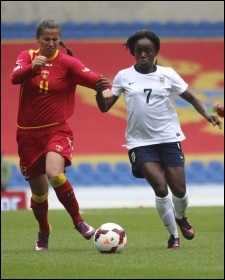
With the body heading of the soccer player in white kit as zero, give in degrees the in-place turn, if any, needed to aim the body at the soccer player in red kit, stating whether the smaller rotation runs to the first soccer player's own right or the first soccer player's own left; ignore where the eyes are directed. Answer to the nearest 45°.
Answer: approximately 90° to the first soccer player's own right

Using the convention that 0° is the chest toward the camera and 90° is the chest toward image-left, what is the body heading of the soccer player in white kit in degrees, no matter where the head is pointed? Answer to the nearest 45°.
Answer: approximately 0°

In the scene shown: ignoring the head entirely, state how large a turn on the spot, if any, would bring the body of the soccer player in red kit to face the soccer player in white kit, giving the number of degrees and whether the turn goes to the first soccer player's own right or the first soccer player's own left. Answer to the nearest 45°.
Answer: approximately 90° to the first soccer player's own left

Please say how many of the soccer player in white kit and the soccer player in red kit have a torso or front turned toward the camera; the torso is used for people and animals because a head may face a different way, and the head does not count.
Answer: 2
